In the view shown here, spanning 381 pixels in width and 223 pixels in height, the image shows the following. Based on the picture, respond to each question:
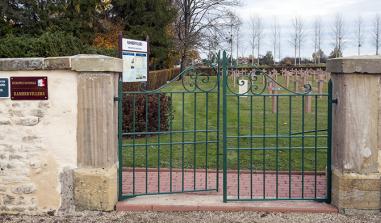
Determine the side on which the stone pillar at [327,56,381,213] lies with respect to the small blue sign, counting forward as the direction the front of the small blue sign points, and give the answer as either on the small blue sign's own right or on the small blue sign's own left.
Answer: on the small blue sign's own left

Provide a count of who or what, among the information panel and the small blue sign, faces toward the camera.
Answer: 2

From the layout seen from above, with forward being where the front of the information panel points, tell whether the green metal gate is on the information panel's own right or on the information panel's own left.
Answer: on the information panel's own left

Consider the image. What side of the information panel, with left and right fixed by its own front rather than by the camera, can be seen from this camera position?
front

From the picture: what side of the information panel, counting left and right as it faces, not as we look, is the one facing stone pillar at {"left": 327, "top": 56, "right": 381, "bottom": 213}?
left

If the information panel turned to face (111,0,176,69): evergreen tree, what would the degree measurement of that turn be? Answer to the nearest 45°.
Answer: approximately 180°

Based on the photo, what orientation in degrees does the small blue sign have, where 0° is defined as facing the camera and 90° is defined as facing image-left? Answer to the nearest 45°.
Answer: approximately 0°
